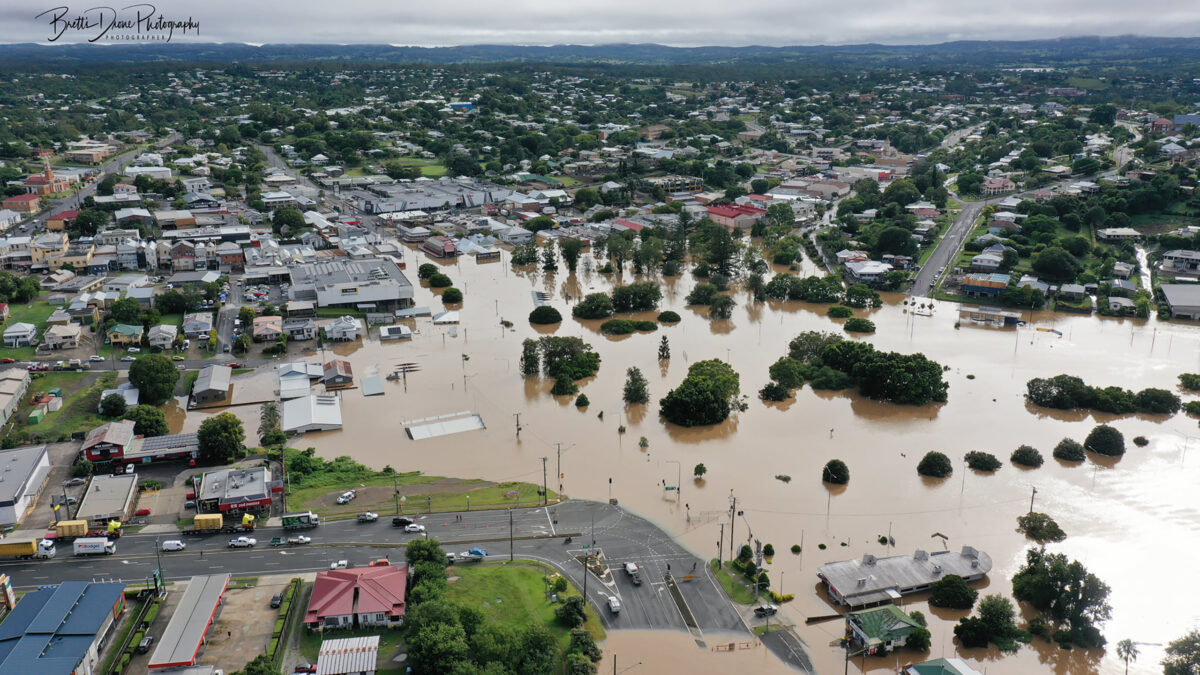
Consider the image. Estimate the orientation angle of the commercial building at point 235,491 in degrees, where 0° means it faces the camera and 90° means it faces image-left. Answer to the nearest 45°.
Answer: approximately 0°

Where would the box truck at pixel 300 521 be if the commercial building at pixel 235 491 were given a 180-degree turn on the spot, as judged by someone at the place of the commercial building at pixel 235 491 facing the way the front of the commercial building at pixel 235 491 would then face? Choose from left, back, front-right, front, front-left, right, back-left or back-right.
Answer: back-right

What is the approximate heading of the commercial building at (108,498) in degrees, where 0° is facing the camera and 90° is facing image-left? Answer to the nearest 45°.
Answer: approximately 0°

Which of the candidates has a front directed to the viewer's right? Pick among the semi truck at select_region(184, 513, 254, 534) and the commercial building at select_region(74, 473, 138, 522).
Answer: the semi truck

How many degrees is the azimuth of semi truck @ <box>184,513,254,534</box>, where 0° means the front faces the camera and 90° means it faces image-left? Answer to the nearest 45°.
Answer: approximately 270°

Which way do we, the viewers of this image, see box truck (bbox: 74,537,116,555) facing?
facing to the right of the viewer

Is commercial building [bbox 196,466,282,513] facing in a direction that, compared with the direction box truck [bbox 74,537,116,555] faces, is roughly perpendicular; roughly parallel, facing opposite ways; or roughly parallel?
roughly perpendicular

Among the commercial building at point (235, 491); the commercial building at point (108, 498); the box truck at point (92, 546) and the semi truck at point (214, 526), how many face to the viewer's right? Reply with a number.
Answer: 2

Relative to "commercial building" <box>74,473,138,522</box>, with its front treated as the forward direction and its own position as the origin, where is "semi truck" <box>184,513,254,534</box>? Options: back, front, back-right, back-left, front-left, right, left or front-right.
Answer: front-left
